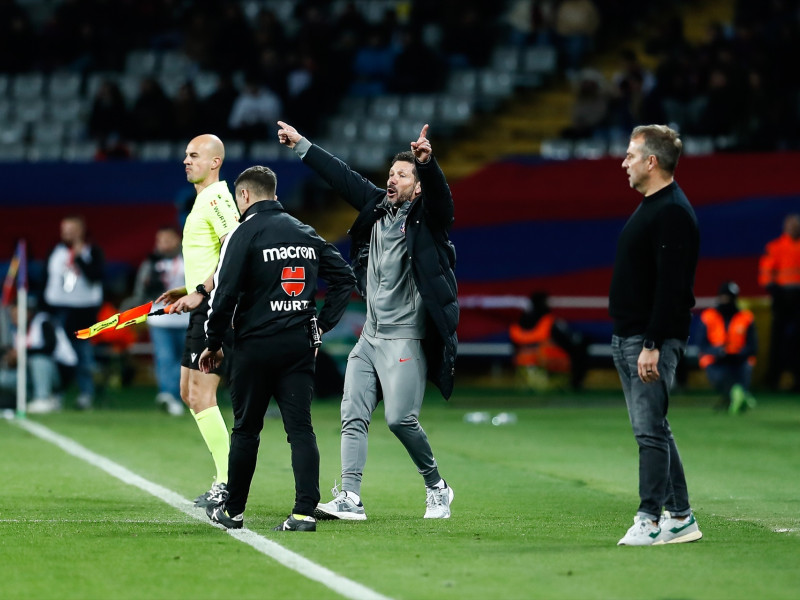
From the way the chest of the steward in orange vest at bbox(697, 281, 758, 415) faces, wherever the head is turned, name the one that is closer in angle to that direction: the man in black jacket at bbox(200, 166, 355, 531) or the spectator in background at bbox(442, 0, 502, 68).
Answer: the man in black jacket

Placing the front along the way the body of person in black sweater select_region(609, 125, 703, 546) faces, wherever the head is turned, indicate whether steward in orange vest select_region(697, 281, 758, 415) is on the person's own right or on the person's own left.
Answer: on the person's own right

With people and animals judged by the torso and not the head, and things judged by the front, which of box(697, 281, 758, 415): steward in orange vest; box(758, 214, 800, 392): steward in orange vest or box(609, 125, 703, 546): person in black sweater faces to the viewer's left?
the person in black sweater

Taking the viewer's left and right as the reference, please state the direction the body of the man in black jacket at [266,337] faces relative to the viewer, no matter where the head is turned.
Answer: facing away from the viewer and to the left of the viewer

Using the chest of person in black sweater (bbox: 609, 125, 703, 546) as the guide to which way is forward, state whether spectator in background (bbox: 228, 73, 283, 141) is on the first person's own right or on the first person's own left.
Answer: on the first person's own right
